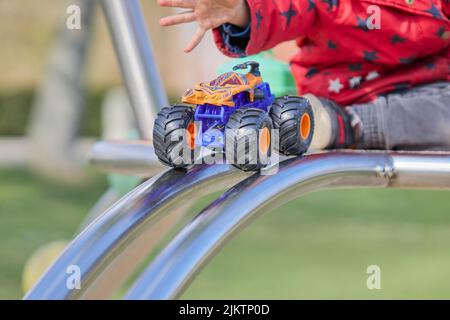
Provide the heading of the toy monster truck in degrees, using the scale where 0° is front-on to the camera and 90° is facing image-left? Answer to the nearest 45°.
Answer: approximately 45°
